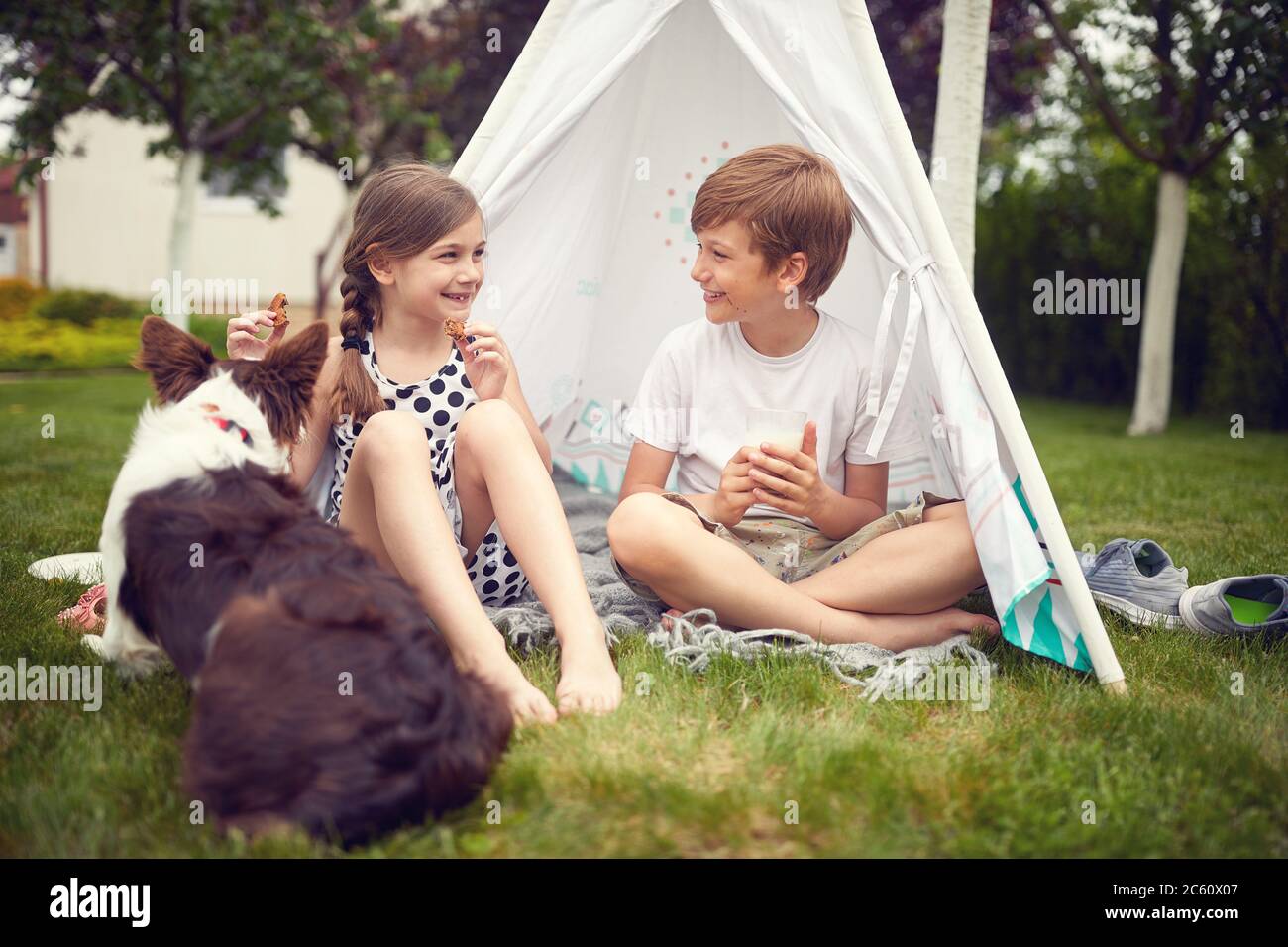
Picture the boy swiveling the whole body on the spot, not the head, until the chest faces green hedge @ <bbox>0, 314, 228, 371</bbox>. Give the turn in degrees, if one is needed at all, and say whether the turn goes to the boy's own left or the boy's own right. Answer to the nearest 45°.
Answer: approximately 135° to the boy's own right

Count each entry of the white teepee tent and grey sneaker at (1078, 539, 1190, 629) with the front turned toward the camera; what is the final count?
1

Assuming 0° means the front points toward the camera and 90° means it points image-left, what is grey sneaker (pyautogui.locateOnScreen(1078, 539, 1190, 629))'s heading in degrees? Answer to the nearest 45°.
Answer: approximately 135°

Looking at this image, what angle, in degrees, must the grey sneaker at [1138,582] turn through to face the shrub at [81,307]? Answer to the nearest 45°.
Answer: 0° — it already faces it

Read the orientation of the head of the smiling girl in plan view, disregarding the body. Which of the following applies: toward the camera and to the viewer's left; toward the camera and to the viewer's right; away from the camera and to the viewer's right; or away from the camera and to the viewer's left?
toward the camera and to the viewer's right

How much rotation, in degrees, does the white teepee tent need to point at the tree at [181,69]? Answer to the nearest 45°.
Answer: approximately 135° to its right

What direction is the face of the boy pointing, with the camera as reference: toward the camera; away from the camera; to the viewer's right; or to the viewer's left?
to the viewer's left

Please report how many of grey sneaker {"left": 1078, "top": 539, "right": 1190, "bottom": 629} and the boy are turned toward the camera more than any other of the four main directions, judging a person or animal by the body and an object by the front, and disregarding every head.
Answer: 1

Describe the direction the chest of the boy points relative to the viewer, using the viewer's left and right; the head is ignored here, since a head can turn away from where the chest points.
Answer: facing the viewer

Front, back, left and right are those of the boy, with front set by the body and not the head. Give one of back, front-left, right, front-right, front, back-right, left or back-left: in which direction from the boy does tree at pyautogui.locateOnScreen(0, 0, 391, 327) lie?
back-right

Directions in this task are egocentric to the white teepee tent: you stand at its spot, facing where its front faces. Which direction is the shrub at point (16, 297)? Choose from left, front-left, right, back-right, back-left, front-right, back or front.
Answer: back-right
